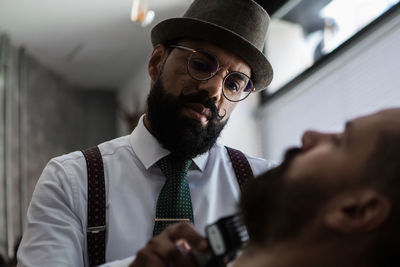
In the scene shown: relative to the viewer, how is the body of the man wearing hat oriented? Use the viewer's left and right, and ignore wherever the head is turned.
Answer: facing the viewer and to the right of the viewer

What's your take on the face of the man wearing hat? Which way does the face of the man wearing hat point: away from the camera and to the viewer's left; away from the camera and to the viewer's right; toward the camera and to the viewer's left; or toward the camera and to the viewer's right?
toward the camera and to the viewer's right

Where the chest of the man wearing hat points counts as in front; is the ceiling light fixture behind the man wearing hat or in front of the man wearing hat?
behind
